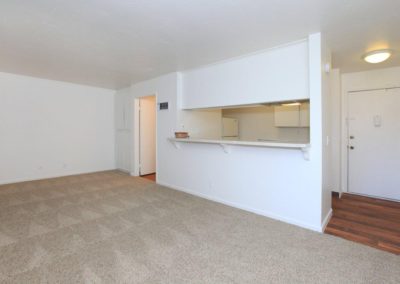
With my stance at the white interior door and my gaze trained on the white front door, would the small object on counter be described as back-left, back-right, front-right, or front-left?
front-right

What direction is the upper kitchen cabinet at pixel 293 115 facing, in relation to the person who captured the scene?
facing the viewer

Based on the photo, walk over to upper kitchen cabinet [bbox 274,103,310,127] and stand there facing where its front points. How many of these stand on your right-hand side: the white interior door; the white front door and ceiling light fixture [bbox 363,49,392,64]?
1

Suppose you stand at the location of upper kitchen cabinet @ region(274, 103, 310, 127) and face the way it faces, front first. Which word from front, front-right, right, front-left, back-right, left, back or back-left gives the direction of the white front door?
left

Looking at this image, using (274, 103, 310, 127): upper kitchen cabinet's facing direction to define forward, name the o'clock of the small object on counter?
The small object on counter is roughly at 2 o'clock from the upper kitchen cabinet.

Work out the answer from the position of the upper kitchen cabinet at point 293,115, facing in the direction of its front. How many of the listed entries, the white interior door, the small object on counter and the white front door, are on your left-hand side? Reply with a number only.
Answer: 1

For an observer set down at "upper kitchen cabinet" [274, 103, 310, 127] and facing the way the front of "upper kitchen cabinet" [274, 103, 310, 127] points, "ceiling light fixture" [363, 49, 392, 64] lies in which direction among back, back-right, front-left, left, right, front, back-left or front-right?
front-left

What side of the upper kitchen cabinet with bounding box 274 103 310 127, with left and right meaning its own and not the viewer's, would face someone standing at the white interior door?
right

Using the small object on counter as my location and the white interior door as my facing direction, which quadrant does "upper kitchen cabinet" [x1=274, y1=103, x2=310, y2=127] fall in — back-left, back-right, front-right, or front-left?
back-right
